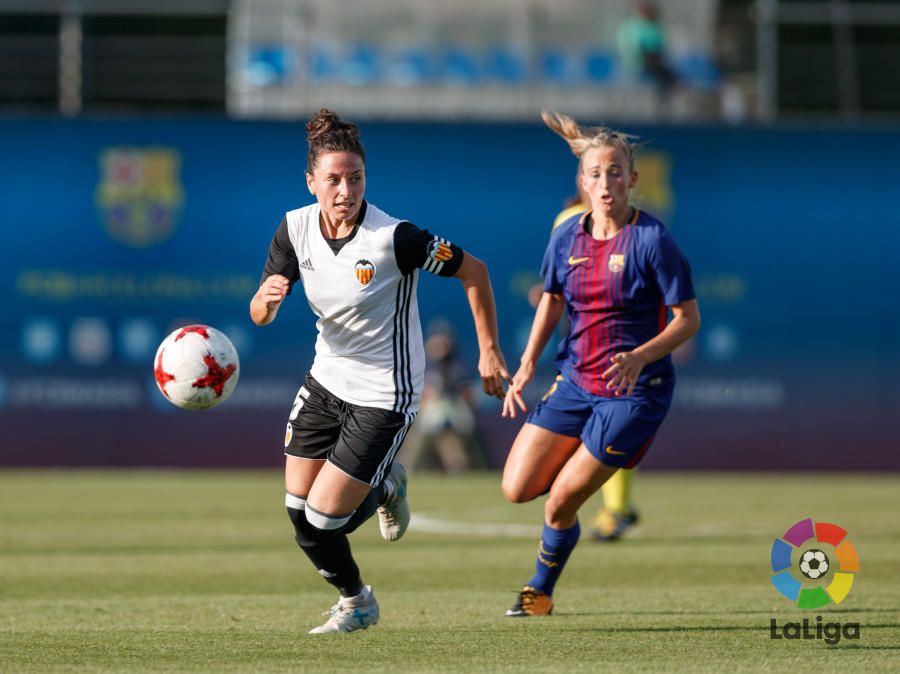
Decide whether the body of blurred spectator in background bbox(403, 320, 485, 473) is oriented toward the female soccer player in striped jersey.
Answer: yes

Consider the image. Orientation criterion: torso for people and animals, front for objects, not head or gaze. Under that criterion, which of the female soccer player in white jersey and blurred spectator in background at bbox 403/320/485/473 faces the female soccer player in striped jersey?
the blurred spectator in background

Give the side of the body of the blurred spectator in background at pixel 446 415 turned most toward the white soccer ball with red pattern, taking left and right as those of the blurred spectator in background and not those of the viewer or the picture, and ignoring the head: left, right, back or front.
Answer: front

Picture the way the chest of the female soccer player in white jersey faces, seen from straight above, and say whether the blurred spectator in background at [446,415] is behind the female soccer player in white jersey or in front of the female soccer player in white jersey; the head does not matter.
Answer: behind

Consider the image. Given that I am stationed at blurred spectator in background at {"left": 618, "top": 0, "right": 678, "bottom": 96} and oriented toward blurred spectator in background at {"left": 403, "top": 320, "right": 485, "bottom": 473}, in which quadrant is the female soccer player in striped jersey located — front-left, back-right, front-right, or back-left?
front-left

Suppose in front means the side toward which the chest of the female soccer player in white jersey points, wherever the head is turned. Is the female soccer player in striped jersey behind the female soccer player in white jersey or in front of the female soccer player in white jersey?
behind

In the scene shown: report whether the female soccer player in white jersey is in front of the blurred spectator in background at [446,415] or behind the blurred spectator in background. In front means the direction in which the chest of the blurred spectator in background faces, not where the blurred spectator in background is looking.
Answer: in front

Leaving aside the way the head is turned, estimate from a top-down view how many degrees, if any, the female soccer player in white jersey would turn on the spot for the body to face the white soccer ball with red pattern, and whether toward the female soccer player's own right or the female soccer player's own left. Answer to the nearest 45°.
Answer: approximately 45° to the female soccer player's own right

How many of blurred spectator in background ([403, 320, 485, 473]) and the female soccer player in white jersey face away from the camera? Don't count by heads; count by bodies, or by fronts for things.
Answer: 0

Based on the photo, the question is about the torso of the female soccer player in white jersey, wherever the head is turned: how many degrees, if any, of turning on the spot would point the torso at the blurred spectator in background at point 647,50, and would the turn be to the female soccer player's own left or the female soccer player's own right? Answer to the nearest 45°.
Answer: approximately 135° to the female soccer player's own right

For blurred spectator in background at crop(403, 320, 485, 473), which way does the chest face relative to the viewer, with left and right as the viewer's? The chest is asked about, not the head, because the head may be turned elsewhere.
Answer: facing the viewer
